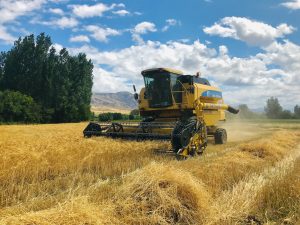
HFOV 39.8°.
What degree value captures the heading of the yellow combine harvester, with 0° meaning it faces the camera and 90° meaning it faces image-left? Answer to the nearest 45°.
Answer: approximately 45°
